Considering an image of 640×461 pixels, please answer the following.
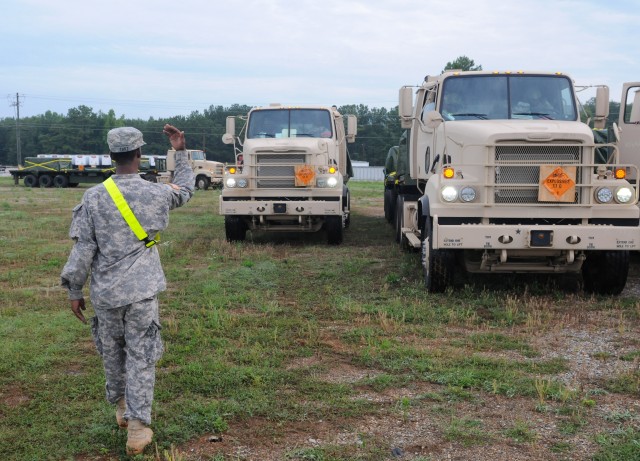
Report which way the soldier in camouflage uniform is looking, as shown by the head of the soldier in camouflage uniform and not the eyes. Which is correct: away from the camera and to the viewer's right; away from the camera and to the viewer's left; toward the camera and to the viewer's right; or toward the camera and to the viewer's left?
away from the camera and to the viewer's right

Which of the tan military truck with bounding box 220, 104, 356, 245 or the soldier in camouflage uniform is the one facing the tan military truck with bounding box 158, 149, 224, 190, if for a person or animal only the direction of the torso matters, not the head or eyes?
the soldier in camouflage uniform

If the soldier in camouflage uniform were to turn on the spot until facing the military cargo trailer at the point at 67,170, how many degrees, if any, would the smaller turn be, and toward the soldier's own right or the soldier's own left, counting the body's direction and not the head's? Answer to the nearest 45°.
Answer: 0° — they already face it

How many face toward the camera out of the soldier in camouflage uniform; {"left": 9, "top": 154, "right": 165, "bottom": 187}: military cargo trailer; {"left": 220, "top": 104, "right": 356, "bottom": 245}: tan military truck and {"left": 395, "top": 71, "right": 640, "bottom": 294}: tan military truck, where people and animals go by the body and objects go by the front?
2

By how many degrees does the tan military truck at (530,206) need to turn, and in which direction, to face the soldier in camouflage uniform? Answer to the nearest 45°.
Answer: approximately 45° to its right

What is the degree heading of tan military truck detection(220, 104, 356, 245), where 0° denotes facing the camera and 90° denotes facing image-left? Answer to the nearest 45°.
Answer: approximately 0°

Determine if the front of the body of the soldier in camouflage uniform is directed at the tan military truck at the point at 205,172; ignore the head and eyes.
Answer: yes

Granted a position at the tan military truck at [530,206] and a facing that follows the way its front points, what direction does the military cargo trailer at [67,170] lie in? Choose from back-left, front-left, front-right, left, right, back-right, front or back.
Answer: back-right

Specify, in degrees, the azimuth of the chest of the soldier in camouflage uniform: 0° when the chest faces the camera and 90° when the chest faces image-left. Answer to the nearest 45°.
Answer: approximately 180°
